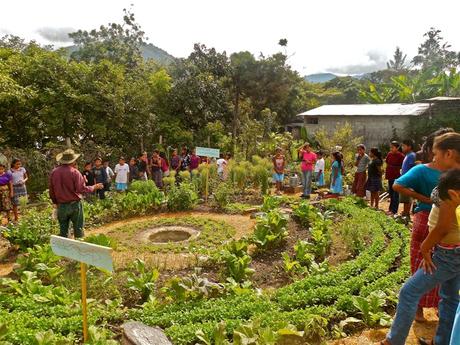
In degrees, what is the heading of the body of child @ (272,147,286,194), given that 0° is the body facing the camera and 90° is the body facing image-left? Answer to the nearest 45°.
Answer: approximately 0°

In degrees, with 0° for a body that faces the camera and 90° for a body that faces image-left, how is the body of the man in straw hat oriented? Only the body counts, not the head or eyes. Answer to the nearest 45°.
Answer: approximately 225°

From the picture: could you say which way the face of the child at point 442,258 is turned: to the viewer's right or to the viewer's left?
to the viewer's left

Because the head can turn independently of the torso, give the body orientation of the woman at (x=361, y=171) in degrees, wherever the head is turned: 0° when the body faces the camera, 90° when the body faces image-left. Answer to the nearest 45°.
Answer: approximately 45°

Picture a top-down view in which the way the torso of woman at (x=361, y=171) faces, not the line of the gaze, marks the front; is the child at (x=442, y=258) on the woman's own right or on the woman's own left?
on the woman's own left

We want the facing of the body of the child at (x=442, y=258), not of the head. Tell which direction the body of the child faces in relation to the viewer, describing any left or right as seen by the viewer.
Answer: facing to the left of the viewer
